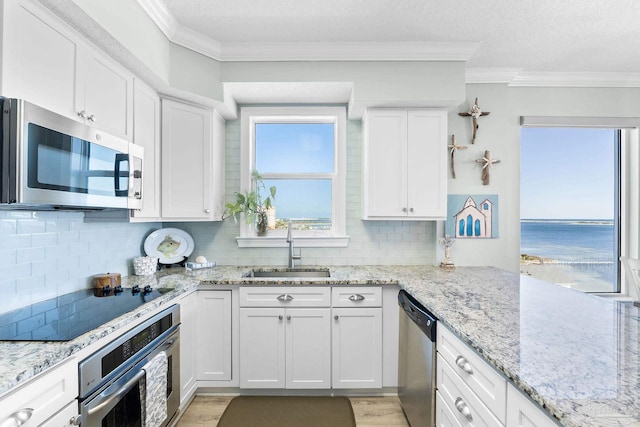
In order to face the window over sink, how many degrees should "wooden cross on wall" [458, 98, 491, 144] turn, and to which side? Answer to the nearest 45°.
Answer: approximately 90° to its right

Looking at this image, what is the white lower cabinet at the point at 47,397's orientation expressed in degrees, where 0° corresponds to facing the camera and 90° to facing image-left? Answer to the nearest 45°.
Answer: approximately 315°

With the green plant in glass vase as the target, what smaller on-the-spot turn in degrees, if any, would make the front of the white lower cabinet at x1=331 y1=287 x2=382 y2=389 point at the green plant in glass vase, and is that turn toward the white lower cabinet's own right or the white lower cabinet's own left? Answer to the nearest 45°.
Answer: approximately 135° to the white lower cabinet's own right

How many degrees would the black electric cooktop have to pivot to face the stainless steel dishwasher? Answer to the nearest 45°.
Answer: approximately 45° to its left

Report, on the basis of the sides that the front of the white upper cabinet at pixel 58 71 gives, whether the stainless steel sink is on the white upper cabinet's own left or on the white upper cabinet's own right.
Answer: on the white upper cabinet's own left

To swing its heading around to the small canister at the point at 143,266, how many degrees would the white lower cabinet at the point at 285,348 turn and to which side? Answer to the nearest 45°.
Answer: approximately 90° to its right

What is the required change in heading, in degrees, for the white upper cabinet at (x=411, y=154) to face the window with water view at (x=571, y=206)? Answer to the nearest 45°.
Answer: approximately 135° to its left
